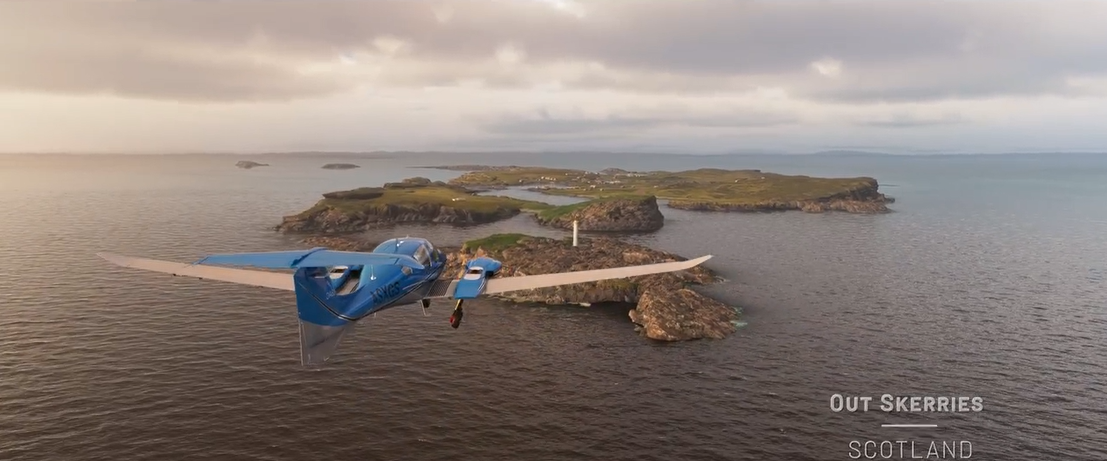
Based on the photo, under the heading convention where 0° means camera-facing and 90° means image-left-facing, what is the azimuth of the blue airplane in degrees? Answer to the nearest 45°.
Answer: approximately 225°
